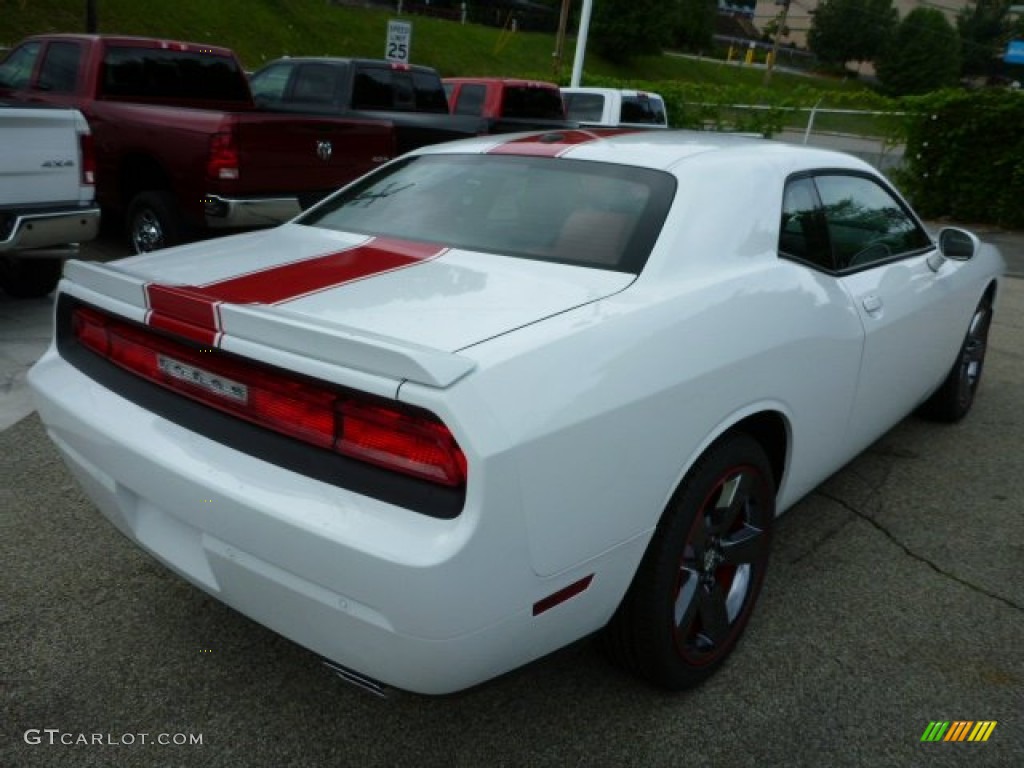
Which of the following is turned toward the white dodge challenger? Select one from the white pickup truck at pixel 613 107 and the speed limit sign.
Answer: the speed limit sign

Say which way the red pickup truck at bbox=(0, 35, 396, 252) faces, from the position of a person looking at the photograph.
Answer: facing away from the viewer and to the left of the viewer

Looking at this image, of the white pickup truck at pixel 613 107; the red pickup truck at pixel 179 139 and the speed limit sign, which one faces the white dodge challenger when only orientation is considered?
the speed limit sign

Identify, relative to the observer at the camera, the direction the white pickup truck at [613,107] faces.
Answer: facing away from the viewer and to the left of the viewer

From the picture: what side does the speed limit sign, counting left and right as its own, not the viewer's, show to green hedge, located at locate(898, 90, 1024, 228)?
left

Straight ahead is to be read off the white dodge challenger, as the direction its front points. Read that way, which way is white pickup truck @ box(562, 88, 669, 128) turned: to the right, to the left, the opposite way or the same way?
to the left

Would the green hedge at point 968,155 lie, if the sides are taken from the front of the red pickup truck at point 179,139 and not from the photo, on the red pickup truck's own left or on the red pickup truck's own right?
on the red pickup truck's own right

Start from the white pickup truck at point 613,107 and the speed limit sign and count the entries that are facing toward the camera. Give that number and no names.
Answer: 1

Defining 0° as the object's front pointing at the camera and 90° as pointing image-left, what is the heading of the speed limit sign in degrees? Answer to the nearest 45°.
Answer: approximately 0°

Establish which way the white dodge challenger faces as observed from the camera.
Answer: facing away from the viewer and to the right of the viewer

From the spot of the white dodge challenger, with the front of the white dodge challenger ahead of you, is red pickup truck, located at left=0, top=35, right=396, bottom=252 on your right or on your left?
on your left

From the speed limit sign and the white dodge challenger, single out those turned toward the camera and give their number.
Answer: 1
